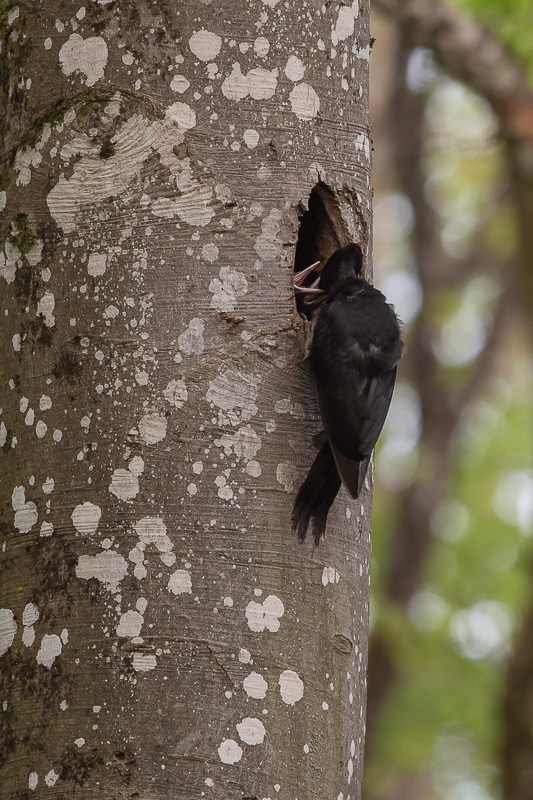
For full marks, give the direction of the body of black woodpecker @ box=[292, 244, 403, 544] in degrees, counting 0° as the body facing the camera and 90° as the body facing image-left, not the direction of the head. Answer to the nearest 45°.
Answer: approximately 135°
